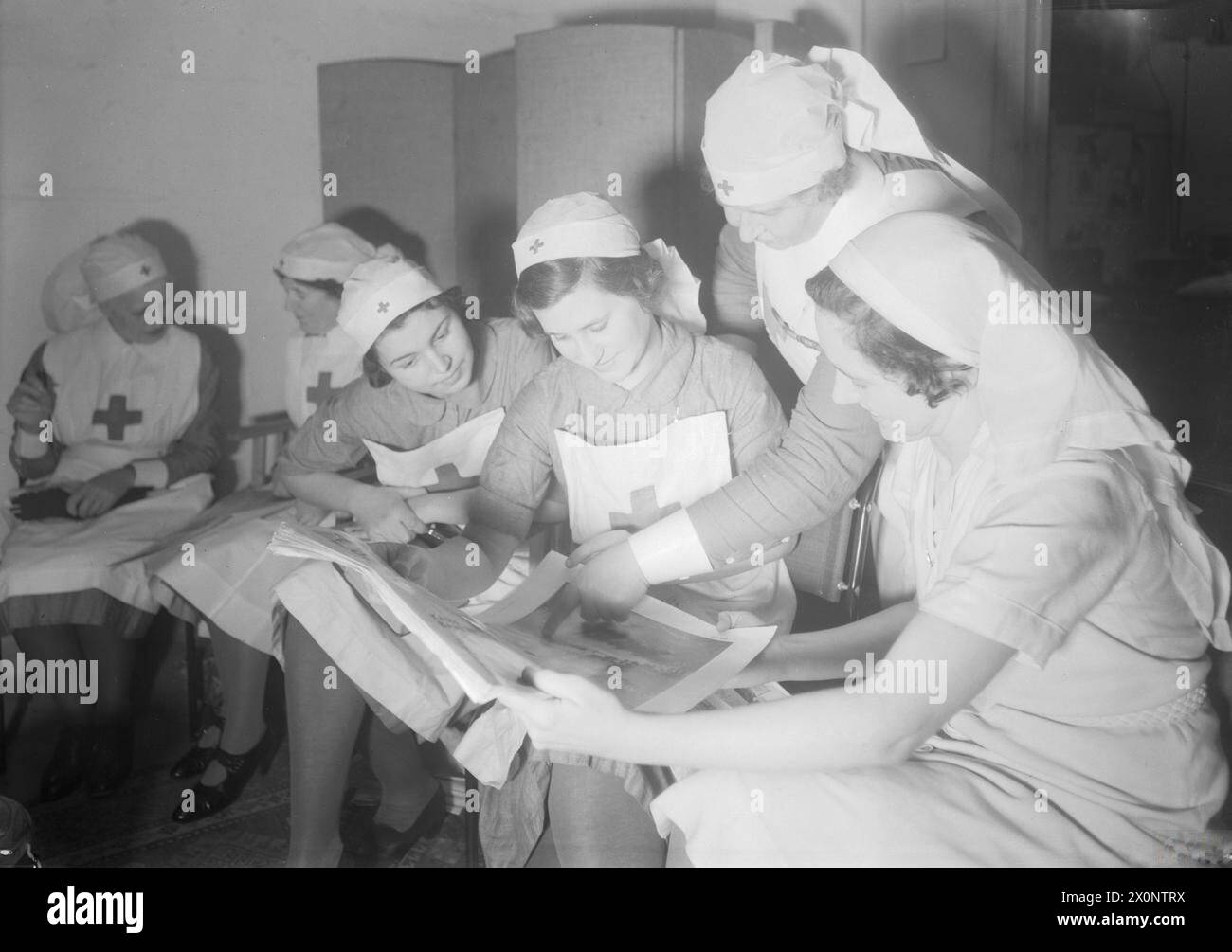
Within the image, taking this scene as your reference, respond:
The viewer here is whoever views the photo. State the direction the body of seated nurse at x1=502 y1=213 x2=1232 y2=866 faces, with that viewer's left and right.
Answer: facing to the left of the viewer

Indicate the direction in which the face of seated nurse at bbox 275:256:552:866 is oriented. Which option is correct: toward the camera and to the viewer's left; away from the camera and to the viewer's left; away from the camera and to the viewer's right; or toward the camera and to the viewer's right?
toward the camera and to the viewer's right
